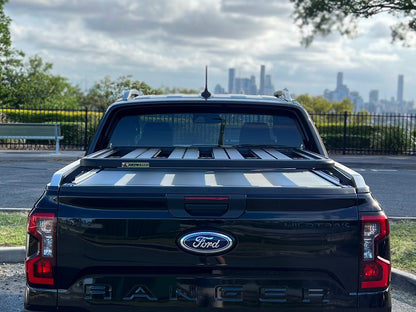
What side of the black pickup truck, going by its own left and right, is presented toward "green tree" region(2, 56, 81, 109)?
front

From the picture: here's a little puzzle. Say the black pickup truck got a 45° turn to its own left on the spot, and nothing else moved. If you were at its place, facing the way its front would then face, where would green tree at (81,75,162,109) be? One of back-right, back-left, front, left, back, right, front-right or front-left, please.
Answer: front-right

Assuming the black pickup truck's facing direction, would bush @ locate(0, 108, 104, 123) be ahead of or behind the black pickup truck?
ahead

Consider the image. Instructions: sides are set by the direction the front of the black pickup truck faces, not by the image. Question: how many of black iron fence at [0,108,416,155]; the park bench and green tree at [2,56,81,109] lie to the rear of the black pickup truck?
0

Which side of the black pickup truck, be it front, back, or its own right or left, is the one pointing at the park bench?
front

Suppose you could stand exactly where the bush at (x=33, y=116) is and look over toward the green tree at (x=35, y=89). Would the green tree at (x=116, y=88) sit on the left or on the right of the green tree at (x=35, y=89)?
right

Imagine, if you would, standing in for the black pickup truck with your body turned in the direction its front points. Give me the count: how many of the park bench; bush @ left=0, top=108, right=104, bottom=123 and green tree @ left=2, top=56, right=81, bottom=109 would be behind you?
0

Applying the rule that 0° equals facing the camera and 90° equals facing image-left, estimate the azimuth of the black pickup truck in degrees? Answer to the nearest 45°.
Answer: approximately 180°
